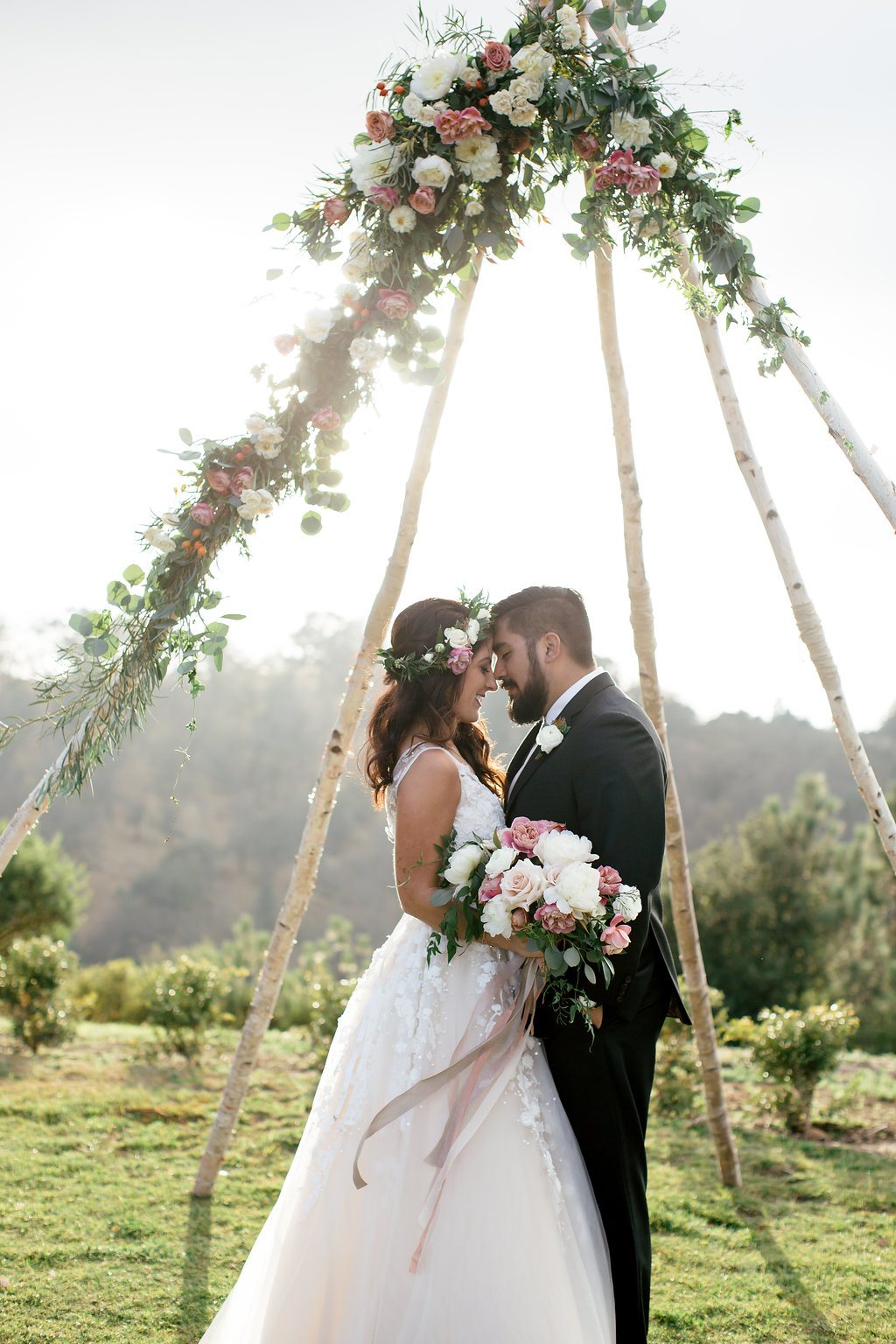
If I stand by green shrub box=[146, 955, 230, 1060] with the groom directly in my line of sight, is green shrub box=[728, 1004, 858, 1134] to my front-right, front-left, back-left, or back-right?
front-left

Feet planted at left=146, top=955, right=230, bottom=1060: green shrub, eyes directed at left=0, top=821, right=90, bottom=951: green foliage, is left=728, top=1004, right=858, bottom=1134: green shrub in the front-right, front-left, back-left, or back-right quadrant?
back-right

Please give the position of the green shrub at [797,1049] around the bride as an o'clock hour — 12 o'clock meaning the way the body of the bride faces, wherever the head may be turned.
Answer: The green shrub is roughly at 10 o'clock from the bride.

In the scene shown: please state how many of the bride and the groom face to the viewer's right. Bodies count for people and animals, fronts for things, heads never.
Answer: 1

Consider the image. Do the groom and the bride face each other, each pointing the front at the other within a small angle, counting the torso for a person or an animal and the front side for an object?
yes

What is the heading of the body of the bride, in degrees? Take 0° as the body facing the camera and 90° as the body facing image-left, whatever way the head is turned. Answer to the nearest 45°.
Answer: approximately 270°

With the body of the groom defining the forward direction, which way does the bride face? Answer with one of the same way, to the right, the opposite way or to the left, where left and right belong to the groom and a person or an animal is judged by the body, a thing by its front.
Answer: the opposite way

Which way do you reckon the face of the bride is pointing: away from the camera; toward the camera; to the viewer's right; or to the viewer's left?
to the viewer's right

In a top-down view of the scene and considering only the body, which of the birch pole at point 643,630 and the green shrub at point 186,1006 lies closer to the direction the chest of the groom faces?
the green shrub

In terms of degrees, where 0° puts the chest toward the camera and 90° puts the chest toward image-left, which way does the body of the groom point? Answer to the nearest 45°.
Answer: approximately 90°
